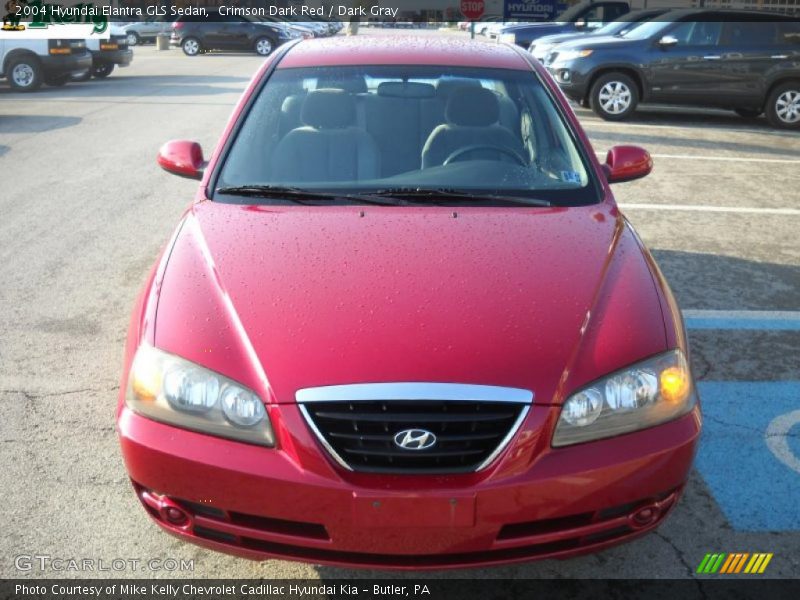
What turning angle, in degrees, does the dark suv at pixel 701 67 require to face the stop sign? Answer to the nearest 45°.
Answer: approximately 45° to its right

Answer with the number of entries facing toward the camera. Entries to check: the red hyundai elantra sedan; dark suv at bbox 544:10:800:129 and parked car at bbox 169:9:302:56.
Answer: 1

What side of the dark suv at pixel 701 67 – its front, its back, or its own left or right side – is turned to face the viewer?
left

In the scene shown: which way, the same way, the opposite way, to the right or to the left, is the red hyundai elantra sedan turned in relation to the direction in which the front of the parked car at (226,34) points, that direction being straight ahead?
to the right

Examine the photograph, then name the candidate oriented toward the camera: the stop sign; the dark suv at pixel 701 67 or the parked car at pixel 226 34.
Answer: the stop sign

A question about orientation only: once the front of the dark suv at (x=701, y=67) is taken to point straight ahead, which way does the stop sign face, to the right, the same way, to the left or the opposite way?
to the left

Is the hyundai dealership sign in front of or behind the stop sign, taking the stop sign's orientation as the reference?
behind

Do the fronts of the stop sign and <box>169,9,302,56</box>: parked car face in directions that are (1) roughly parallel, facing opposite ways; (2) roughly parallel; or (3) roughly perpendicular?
roughly perpendicular

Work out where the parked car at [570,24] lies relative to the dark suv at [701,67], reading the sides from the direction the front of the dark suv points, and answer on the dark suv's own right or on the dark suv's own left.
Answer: on the dark suv's own right

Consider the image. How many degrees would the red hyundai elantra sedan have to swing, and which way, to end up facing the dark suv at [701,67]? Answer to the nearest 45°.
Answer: approximately 180°

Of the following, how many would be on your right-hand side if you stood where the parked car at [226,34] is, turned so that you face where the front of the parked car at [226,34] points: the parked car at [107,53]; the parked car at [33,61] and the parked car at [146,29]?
2

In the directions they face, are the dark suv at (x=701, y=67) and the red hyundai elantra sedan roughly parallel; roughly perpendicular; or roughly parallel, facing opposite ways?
roughly perpendicular

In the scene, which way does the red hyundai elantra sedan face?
toward the camera

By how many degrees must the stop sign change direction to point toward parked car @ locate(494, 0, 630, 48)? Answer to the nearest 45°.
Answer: approximately 90° to its left

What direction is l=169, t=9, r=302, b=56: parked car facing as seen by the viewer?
to the viewer's right

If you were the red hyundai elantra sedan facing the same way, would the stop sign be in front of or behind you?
behind
